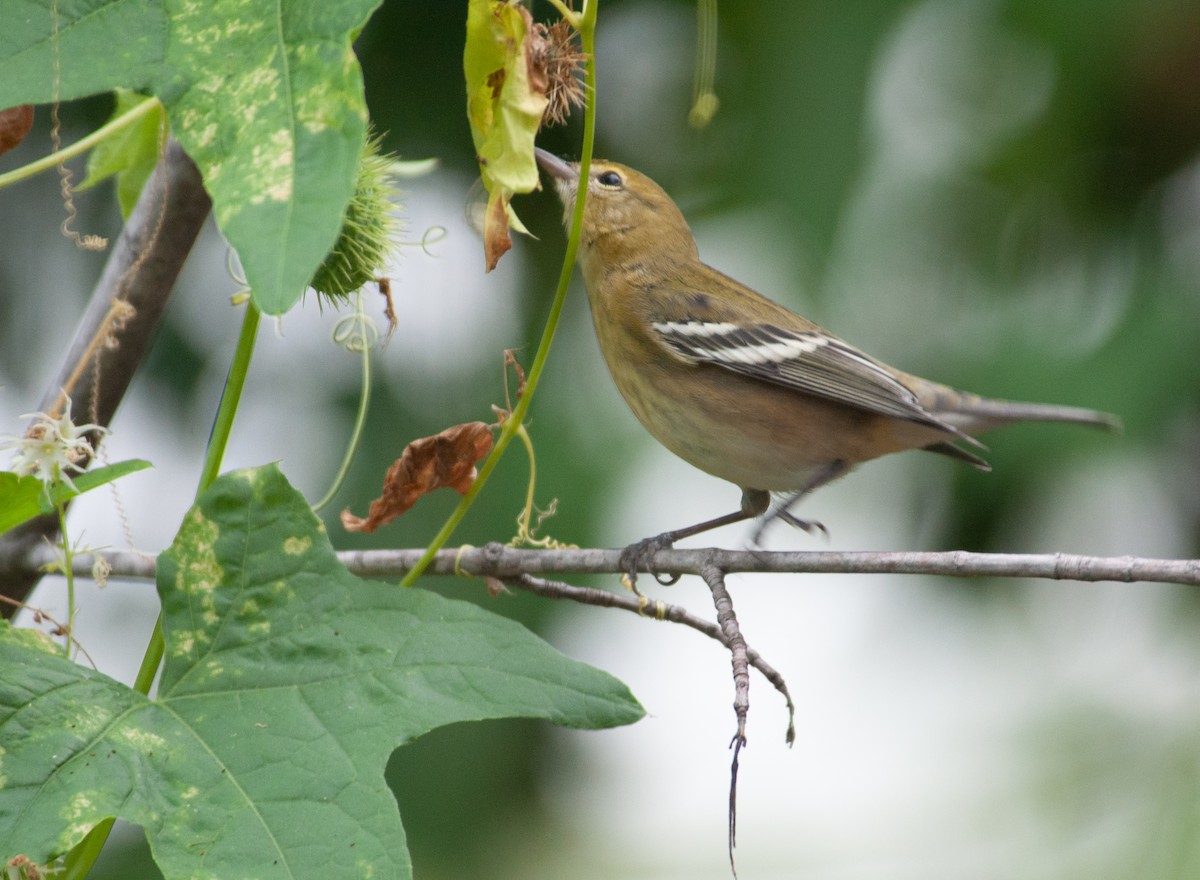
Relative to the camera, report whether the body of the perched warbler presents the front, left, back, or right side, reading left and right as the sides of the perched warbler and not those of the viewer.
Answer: left

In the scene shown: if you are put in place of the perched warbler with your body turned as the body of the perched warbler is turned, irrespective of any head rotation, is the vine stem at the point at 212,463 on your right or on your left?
on your left

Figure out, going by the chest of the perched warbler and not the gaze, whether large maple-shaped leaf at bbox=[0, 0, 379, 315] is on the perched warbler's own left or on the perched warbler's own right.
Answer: on the perched warbler's own left

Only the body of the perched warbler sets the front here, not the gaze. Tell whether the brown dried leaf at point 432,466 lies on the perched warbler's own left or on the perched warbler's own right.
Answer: on the perched warbler's own left
